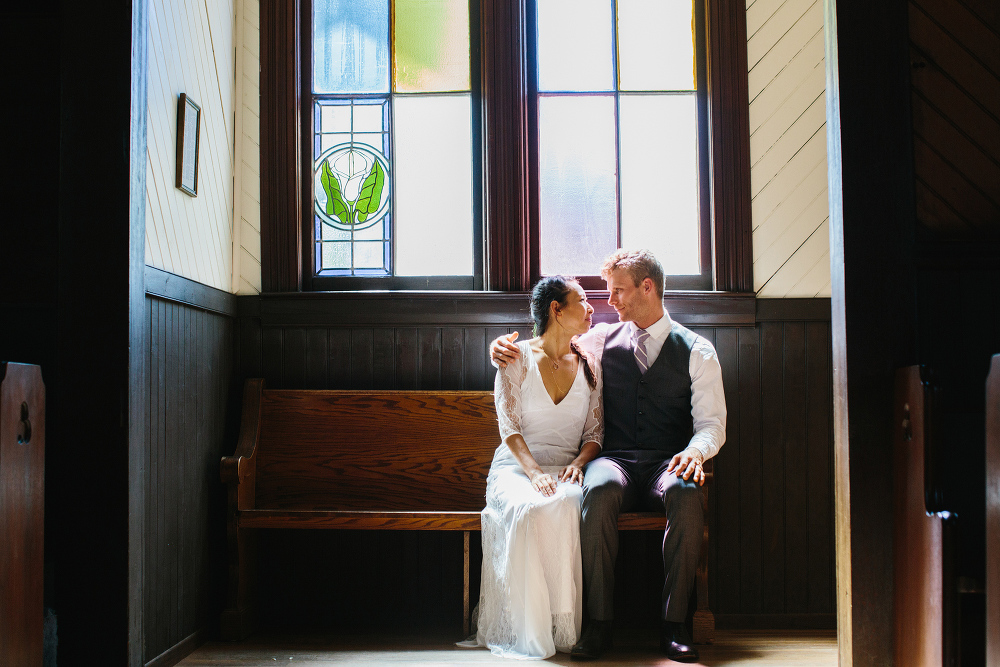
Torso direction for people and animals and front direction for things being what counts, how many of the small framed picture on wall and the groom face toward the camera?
1

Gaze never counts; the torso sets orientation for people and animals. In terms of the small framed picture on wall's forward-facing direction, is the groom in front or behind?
in front

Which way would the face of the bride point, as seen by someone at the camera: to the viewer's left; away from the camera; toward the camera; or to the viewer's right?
to the viewer's right

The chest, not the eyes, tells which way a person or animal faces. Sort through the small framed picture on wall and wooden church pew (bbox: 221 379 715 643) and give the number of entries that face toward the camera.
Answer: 1

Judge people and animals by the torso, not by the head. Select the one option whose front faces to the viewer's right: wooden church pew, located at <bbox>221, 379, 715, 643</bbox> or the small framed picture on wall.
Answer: the small framed picture on wall

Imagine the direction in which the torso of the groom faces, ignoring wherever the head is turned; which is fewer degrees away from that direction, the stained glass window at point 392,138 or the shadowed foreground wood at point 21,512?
the shadowed foreground wood

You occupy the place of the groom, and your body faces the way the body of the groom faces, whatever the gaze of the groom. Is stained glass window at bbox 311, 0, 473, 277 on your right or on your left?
on your right

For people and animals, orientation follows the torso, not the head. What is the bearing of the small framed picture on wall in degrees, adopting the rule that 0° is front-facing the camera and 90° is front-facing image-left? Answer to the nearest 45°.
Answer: approximately 270°

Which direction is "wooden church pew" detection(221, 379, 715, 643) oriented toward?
toward the camera

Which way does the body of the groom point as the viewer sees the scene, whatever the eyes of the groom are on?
toward the camera

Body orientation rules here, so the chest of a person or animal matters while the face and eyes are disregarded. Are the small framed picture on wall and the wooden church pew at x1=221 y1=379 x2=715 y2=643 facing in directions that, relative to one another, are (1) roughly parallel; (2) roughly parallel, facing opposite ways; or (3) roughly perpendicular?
roughly perpendicular

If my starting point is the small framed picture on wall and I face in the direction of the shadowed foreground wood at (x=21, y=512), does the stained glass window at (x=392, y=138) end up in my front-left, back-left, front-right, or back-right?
back-left
